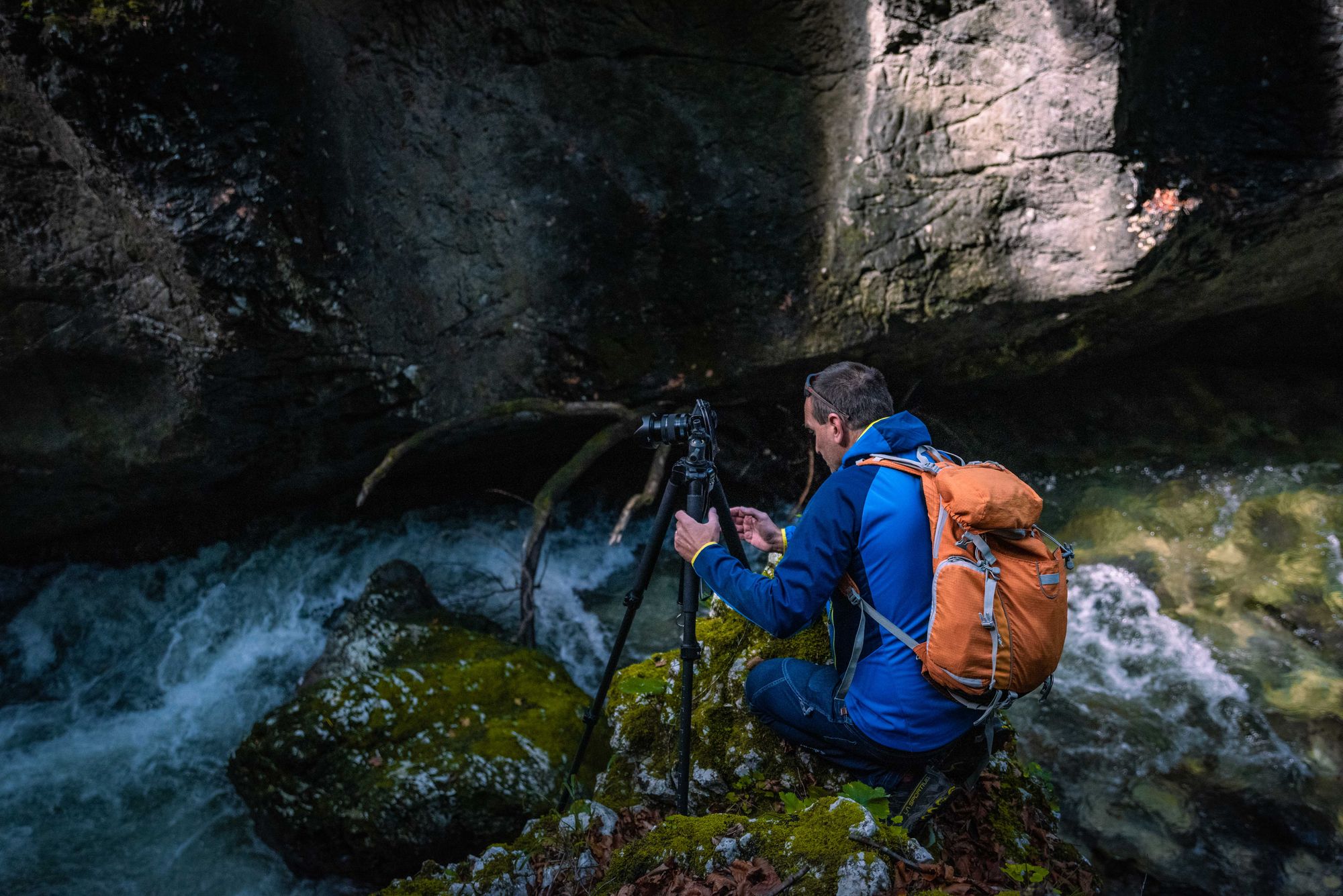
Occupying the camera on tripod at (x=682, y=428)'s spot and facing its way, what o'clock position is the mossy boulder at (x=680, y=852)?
The mossy boulder is roughly at 9 o'clock from the camera on tripod.

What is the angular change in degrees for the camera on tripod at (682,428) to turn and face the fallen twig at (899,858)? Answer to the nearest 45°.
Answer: approximately 135° to its left

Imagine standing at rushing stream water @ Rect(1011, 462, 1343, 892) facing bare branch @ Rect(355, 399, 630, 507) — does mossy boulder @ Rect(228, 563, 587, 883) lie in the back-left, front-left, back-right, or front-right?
front-left

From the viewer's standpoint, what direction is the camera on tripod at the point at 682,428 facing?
to the viewer's left
